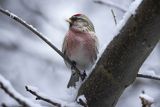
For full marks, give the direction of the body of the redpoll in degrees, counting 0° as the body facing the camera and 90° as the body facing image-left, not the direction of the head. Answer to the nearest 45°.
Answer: approximately 0°
